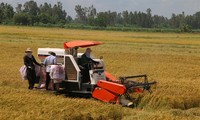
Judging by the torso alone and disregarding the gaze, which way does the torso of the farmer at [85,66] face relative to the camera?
to the viewer's right

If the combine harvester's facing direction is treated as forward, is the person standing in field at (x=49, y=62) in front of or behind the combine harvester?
behind

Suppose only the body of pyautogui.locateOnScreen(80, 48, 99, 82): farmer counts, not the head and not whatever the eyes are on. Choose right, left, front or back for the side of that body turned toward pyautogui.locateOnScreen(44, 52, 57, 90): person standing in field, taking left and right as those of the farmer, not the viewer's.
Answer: back

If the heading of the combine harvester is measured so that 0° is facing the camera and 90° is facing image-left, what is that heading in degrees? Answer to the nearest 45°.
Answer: approximately 315°
